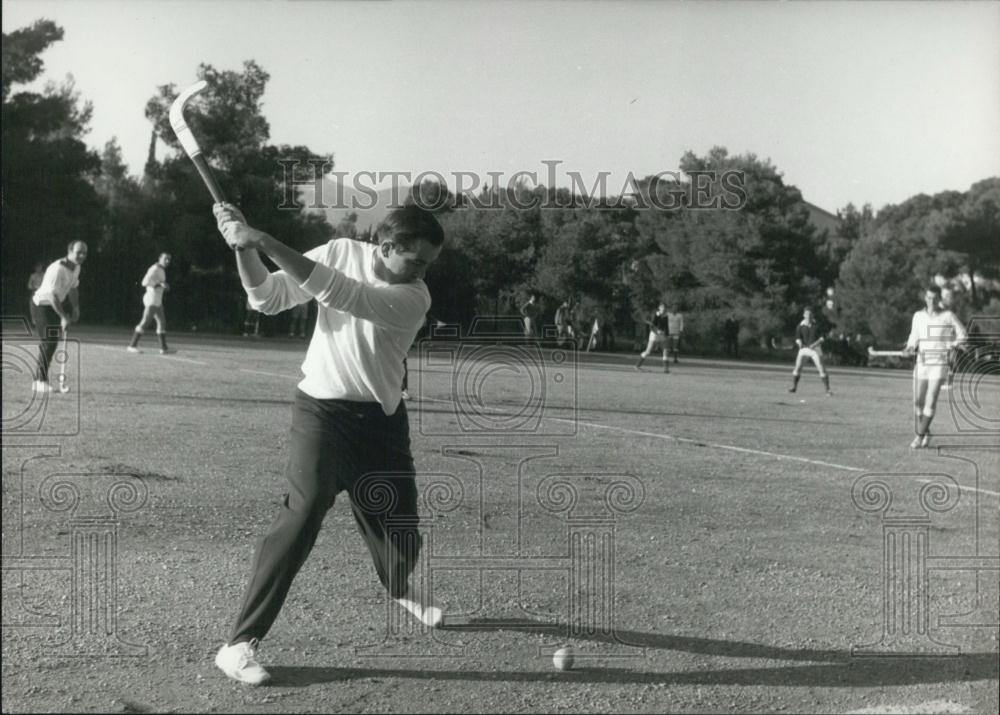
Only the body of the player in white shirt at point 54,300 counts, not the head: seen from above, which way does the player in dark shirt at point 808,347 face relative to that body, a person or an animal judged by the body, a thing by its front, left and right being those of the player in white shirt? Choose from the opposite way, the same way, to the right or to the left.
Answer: to the right

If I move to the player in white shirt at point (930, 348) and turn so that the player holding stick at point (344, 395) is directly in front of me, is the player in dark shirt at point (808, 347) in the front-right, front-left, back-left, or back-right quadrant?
back-right

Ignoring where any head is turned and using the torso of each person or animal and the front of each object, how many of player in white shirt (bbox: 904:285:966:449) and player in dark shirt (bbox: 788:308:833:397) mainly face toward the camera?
2

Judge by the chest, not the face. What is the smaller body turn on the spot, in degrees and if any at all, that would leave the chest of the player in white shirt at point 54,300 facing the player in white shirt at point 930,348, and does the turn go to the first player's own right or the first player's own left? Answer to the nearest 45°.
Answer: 0° — they already face them

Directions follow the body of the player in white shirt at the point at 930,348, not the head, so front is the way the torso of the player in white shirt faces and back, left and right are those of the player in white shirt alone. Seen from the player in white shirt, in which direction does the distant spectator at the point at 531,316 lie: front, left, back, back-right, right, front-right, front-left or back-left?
back-right

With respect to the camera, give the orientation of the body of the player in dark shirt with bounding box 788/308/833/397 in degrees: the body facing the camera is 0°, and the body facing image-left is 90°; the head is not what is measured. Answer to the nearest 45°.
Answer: approximately 0°

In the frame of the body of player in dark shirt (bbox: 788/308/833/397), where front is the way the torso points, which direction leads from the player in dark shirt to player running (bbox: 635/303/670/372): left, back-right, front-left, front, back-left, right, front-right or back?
back-right

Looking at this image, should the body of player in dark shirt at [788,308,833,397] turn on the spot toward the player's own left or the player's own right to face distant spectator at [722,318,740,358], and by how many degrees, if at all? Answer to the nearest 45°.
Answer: approximately 180°

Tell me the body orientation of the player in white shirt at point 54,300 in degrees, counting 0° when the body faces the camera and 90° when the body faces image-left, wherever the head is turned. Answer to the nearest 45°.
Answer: approximately 315°
